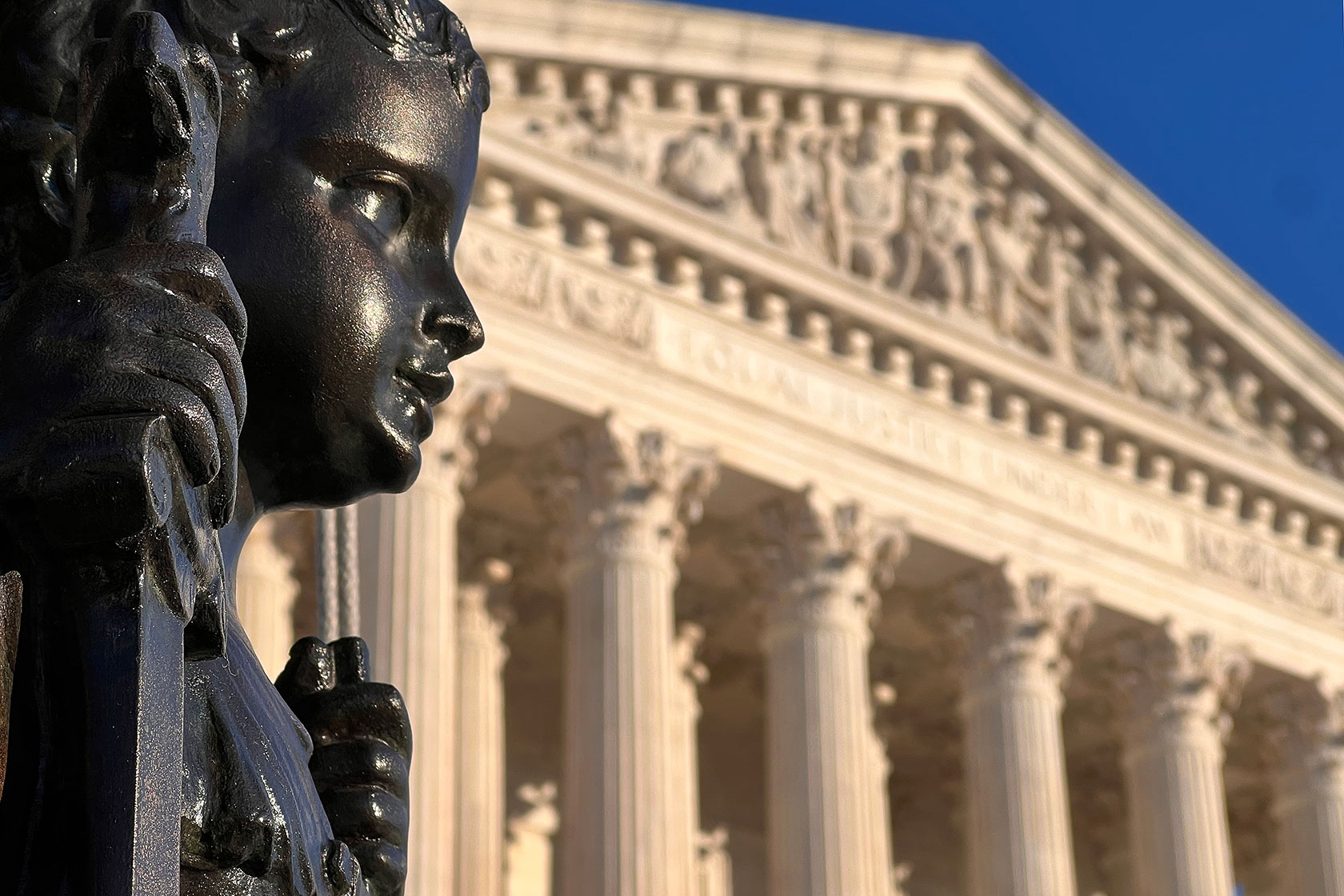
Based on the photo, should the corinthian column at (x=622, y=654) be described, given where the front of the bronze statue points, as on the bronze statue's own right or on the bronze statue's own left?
on the bronze statue's own left

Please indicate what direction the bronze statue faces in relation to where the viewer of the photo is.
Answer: facing to the right of the viewer

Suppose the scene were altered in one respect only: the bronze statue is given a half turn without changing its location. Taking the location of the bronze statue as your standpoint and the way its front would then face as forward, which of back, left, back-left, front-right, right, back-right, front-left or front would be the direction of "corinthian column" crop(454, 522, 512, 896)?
right

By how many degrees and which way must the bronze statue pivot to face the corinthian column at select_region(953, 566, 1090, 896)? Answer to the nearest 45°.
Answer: approximately 90° to its left

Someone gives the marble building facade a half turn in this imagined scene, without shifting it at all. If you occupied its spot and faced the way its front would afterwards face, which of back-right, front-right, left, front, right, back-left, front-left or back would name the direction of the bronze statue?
back-left

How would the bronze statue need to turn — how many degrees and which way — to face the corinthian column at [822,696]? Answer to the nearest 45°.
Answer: approximately 90° to its left

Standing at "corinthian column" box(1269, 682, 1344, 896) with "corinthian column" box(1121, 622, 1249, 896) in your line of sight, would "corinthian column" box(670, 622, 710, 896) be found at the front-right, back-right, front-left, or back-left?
front-right
